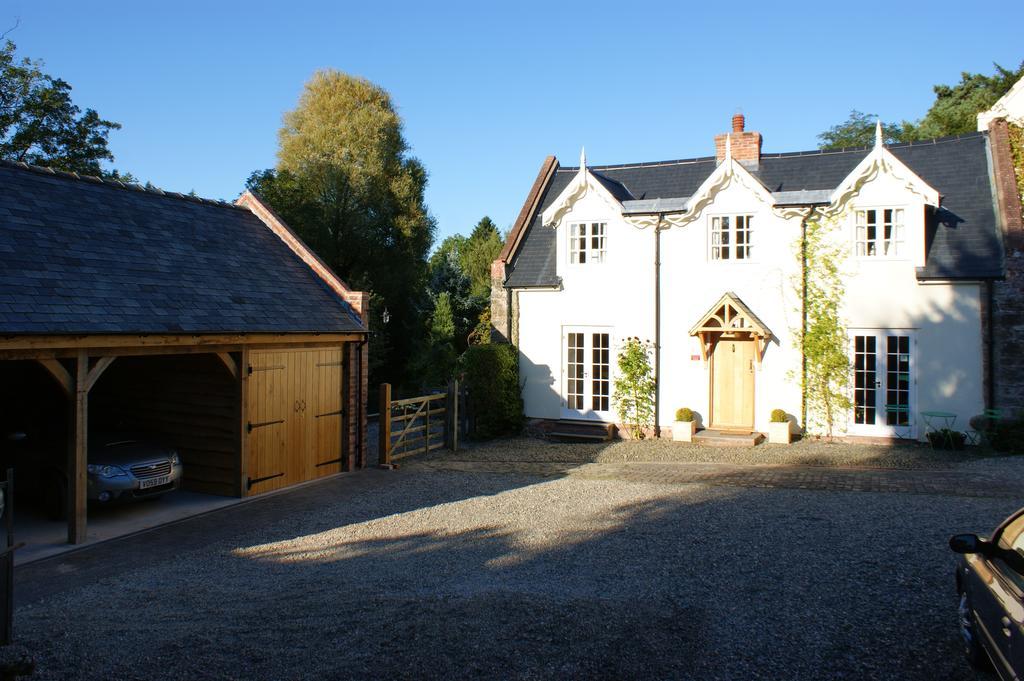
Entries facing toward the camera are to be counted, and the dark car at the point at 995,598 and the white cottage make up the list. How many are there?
1

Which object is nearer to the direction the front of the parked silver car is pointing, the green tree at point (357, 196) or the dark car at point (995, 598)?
the dark car

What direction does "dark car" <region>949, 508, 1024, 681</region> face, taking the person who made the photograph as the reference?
facing away from the viewer and to the left of the viewer

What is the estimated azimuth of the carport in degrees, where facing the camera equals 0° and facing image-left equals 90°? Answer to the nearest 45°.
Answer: approximately 315°

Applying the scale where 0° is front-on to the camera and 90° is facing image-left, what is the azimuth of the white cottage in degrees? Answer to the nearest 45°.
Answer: approximately 0°

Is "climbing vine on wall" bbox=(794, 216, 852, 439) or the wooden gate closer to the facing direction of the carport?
the climbing vine on wall

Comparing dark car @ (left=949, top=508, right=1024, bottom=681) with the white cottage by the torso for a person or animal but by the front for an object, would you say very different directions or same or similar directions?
very different directions

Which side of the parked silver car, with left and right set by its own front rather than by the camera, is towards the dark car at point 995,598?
front

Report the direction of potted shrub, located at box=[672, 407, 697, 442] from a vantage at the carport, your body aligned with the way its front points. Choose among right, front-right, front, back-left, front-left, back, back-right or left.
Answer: front-left

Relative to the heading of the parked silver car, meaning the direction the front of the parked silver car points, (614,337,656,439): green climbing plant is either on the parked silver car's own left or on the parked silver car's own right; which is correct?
on the parked silver car's own left

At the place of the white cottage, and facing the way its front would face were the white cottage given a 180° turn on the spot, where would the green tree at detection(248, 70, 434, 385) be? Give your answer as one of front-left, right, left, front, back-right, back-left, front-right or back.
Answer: front-left

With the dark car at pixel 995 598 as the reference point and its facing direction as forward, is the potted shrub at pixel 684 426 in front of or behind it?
in front
